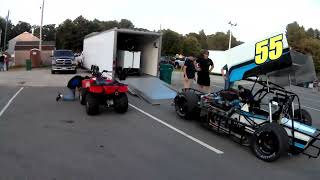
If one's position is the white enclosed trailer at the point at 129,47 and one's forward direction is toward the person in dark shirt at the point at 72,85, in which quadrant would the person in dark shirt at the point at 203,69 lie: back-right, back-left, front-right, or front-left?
front-left

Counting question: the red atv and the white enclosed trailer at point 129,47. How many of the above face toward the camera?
0

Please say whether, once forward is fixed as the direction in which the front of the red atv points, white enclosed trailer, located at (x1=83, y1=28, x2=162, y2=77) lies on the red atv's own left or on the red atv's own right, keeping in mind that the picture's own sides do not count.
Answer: on the red atv's own right

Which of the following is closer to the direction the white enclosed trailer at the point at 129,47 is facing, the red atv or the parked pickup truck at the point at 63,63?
the parked pickup truck

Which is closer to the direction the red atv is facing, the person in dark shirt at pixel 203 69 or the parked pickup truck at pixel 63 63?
the parked pickup truck

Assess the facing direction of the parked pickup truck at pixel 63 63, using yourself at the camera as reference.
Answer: facing the viewer

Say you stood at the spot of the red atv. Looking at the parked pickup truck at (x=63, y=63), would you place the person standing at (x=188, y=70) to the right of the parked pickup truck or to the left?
right

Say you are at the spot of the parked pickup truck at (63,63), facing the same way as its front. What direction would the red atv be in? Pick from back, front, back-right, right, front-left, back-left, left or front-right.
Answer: front

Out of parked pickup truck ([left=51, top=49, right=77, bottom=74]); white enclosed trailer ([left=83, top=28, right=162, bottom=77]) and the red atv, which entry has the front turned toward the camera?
the parked pickup truck

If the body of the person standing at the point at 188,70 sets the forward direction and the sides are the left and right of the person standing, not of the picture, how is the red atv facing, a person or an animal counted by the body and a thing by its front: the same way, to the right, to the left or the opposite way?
the opposite way

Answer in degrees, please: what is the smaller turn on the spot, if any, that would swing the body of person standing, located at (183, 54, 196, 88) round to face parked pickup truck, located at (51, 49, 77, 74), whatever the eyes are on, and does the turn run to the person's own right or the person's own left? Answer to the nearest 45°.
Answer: approximately 180°

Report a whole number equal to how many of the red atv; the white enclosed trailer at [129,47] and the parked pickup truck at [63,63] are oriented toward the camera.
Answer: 1

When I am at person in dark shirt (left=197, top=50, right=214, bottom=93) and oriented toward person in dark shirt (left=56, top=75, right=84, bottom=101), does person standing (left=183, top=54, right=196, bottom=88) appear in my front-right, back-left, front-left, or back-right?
front-right
